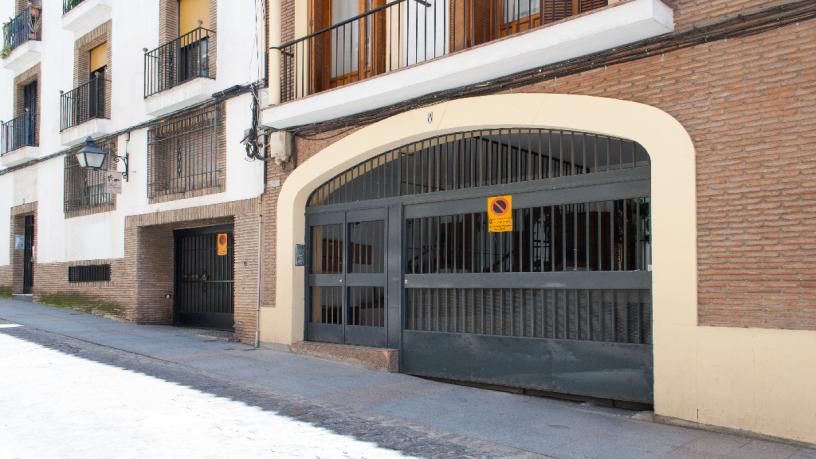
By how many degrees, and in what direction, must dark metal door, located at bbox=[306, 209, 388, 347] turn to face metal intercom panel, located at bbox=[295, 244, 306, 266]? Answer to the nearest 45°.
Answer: approximately 90° to its right

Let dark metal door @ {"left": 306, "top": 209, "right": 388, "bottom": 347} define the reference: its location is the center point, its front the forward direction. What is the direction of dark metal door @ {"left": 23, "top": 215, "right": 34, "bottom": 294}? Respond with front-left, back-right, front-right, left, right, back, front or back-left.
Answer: right

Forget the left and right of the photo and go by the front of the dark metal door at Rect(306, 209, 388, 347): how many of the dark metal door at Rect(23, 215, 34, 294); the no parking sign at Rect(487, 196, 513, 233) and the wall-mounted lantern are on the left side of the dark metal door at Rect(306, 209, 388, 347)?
1

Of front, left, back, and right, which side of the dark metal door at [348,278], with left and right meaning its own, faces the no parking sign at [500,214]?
left

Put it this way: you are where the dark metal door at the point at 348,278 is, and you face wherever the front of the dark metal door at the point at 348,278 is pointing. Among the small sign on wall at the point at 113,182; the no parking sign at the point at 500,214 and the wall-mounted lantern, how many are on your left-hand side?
1

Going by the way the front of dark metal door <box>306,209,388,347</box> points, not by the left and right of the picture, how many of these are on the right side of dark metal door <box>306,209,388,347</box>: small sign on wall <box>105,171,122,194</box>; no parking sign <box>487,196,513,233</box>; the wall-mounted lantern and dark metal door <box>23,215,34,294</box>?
3

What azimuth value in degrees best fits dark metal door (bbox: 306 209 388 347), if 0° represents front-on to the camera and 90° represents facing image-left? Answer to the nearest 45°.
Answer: approximately 45°

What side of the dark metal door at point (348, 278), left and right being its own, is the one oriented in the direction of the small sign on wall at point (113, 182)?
right

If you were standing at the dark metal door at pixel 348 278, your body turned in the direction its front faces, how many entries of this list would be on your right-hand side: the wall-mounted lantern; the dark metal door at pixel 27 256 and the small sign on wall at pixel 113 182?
3

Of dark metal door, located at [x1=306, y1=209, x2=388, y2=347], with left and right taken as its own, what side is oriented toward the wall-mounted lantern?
right
